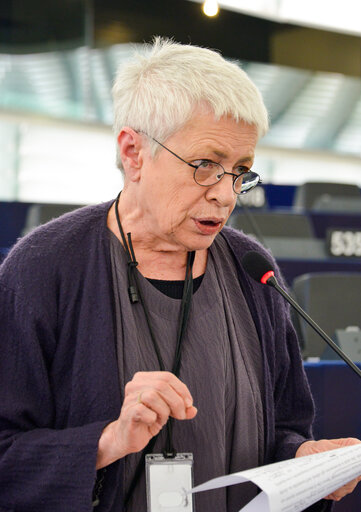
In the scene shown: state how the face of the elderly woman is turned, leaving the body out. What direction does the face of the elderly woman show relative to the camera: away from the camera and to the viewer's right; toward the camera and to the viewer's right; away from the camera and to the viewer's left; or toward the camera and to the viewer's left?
toward the camera and to the viewer's right

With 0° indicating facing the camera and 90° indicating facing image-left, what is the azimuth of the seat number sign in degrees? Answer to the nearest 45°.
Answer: approximately 0°

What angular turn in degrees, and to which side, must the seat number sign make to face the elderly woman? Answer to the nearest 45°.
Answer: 0° — it already faces them

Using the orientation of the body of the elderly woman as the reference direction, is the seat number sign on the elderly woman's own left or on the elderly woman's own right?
on the elderly woman's own left

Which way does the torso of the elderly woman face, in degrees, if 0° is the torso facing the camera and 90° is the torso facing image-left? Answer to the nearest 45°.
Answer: approximately 315°
